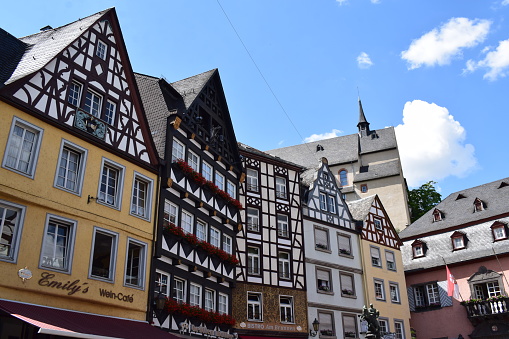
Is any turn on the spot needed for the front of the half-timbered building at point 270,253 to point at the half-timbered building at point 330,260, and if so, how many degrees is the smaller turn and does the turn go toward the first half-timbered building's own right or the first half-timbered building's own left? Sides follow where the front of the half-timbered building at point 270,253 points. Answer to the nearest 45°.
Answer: approximately 90° to the first half-timbered building's own left

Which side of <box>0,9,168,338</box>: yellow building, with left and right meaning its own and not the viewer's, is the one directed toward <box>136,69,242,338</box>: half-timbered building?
left

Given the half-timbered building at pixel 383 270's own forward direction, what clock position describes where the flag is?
The flag is roughly at 10 o'clock from the half-timbered building.
